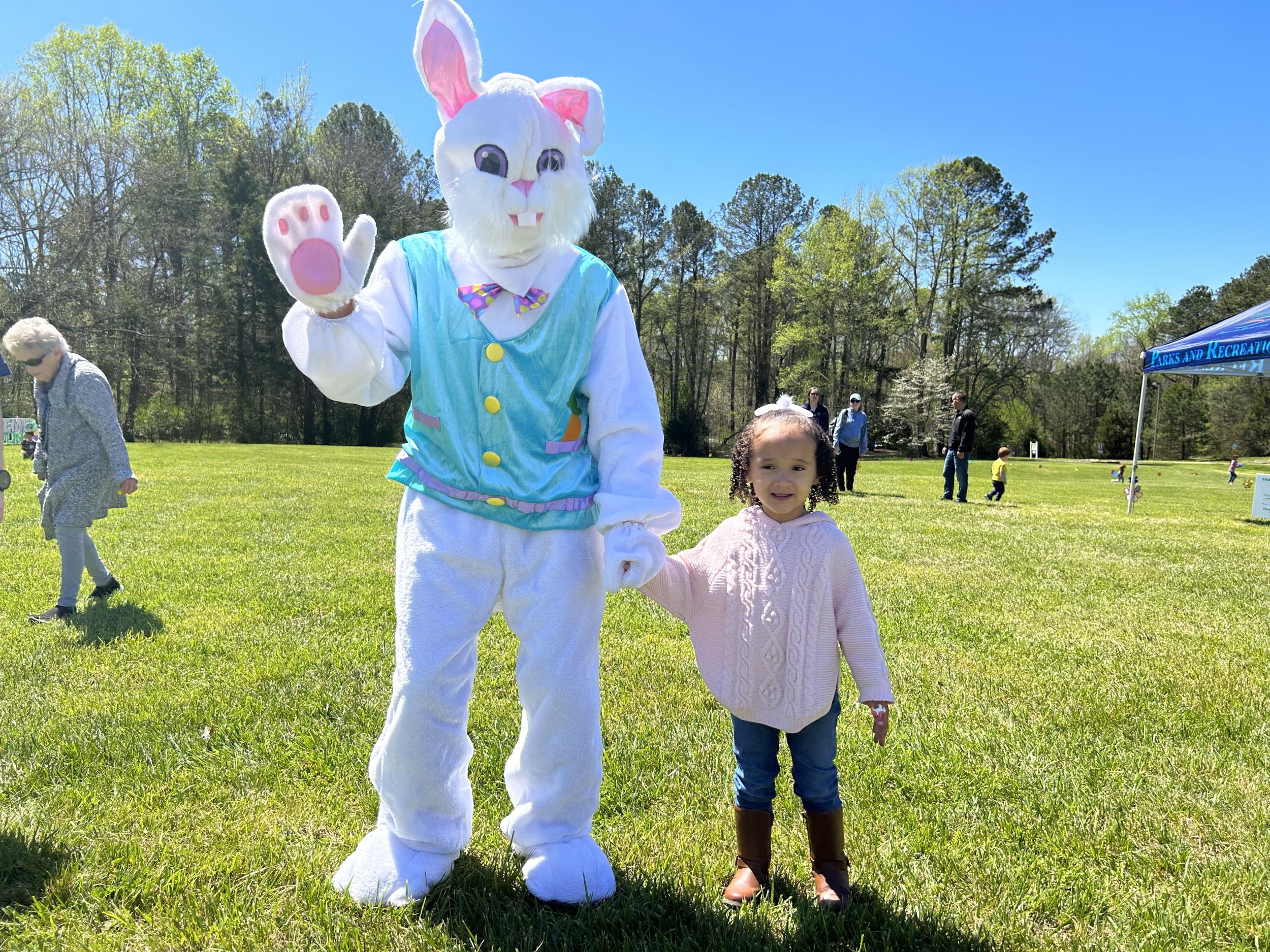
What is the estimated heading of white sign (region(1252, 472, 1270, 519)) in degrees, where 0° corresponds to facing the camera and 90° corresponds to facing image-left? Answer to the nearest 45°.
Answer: approximately 0°

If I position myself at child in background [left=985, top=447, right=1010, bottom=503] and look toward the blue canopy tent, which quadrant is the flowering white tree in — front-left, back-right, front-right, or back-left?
back-left

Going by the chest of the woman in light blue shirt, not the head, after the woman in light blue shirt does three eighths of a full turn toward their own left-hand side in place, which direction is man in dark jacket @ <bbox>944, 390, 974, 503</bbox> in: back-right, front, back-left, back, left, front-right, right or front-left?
front-right

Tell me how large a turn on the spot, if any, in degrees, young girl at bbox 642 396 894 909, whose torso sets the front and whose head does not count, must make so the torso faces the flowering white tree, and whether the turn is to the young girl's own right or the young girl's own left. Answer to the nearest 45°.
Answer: approximately 180°

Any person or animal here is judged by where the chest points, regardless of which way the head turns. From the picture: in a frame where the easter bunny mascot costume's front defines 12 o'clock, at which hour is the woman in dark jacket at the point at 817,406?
The woman in dark jacket is roughly at 7 o'clock from the easter bunny mascot costume.

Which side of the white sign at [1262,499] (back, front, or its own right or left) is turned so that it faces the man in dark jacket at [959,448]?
right
